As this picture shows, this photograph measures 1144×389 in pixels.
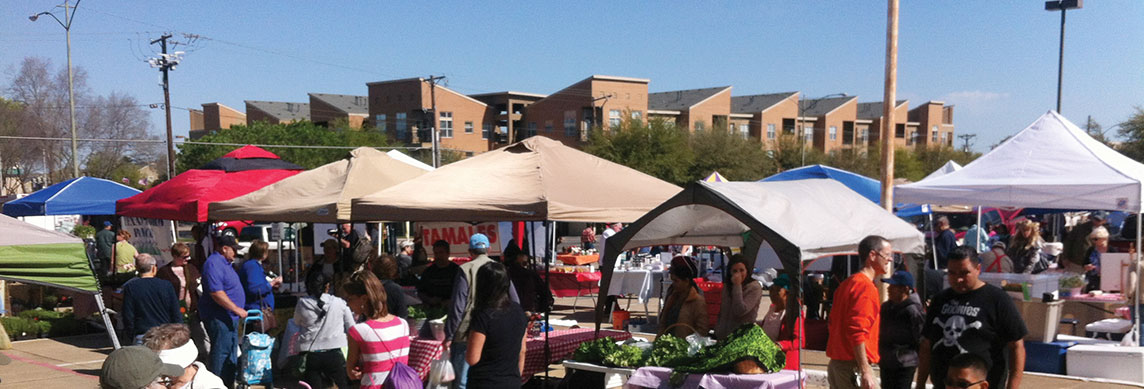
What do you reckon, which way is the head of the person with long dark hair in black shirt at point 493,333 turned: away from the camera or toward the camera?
away from the camera

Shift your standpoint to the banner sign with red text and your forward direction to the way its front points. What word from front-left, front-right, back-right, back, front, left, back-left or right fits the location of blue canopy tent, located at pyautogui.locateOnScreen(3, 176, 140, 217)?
back-right

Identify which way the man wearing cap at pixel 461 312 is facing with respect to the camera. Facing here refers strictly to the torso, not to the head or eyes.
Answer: away from the camera

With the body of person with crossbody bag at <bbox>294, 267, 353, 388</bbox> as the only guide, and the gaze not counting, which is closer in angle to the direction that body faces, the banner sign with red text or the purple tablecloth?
the banner sign with red text

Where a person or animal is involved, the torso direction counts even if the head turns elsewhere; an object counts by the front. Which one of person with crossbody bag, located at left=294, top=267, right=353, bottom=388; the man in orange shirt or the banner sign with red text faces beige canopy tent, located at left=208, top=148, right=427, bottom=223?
the person with crossbody bag

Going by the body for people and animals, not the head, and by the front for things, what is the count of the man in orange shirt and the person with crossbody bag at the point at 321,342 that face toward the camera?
0

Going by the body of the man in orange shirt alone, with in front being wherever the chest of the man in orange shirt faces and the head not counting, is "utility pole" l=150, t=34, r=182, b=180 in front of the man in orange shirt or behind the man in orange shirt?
behind

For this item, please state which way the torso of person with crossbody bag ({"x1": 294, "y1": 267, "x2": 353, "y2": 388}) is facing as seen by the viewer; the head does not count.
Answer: away from the camera

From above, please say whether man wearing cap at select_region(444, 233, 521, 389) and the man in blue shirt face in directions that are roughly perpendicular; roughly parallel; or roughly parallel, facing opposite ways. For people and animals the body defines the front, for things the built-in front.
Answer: roughly perpendicular

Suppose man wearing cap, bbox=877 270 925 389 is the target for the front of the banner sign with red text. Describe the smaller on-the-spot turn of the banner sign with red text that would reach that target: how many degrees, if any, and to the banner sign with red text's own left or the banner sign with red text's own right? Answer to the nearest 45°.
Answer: approximately 45° to the banner sign with red text's own left
